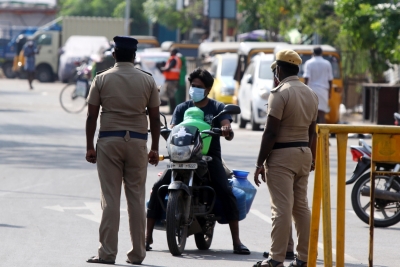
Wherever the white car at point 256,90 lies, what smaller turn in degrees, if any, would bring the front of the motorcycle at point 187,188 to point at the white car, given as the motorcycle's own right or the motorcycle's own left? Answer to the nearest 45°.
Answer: approximately 180°

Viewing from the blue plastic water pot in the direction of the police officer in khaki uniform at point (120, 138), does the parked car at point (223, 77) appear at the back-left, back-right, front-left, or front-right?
back-right

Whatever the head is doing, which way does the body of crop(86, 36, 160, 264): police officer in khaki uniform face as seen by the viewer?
away from the camera

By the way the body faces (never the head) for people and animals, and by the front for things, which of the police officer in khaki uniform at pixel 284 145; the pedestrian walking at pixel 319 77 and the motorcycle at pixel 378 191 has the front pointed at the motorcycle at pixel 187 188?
the police officer in khaki uniform

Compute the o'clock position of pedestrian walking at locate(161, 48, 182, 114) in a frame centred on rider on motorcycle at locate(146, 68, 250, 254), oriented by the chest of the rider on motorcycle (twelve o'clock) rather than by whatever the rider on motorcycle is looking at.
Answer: The pedestrian walking is roughly at 6 o'clock from the rider on motorcycle.

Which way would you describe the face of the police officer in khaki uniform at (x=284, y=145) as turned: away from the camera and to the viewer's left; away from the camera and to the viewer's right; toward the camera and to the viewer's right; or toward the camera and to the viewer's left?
away from the camera and to the viewer's left

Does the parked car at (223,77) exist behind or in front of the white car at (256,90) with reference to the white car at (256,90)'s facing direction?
behind

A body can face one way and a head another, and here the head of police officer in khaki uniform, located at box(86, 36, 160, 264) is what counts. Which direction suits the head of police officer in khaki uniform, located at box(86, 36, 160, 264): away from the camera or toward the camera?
away from the camera

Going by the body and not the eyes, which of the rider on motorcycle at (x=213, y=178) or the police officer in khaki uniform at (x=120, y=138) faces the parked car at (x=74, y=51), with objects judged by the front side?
the police officer in khaki uniform
